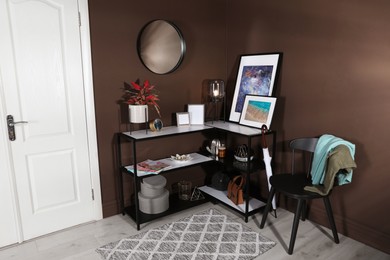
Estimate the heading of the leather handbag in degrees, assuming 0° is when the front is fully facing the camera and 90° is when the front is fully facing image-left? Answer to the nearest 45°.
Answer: approximately 45°

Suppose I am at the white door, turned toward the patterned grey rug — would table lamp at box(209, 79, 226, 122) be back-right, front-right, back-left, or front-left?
front-left

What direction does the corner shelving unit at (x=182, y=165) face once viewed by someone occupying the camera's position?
facing the viewer

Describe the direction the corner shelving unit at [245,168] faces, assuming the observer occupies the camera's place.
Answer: facing the viewer and to the left of the viewer

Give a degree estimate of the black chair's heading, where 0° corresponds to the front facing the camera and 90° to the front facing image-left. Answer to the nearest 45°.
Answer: approximately 45°

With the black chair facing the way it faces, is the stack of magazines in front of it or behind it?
in front

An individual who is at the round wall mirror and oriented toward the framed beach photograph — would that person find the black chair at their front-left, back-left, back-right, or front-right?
front-right
